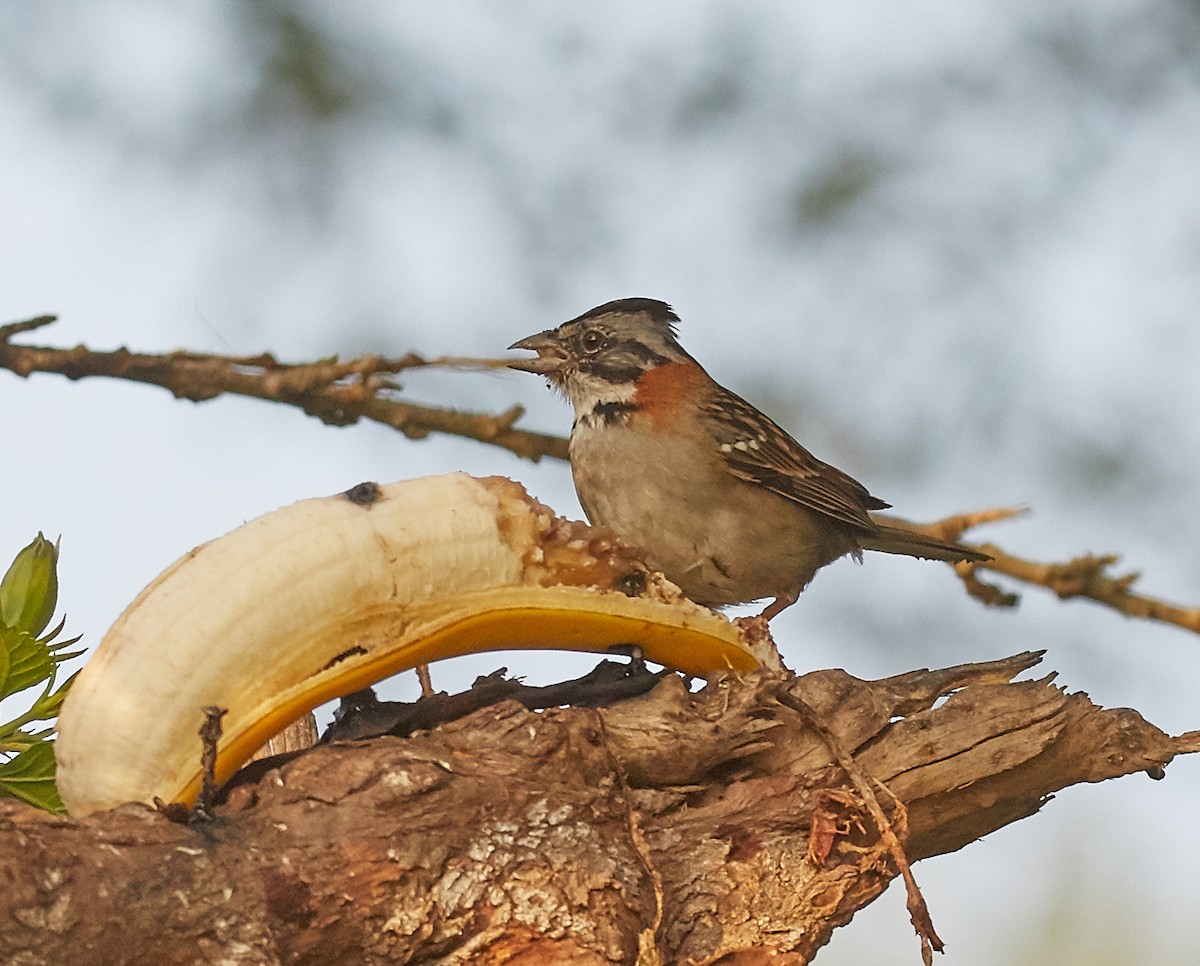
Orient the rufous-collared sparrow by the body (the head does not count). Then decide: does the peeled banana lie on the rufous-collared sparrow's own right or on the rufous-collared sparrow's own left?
on the rufous-collared sparrow's own left

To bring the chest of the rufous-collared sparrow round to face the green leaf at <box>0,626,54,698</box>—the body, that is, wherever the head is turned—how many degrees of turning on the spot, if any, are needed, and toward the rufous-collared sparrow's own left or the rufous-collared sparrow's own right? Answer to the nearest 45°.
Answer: approximately 45° to the rufous-collared sparrow's own left

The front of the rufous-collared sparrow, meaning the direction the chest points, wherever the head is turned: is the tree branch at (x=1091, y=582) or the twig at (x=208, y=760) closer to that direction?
the twig

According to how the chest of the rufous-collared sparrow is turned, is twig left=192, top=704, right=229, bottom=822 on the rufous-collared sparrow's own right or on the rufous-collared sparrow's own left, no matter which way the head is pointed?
on the rufous-collared sparrow's own left

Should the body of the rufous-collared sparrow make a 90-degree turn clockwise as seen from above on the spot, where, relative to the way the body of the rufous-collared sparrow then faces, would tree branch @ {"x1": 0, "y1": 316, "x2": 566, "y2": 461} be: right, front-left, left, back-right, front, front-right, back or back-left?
back-left

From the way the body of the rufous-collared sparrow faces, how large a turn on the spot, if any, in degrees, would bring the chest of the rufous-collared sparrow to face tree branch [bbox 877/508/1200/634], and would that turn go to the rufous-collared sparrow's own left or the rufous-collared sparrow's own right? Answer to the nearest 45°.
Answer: approximately 135° to the rufous-collared sparrow's own left

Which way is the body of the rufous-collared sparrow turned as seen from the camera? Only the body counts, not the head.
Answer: to the viewer's left
